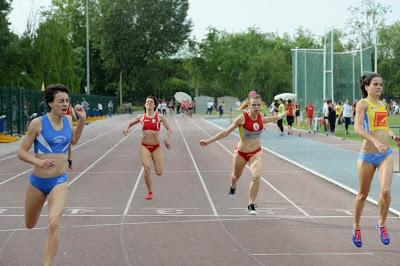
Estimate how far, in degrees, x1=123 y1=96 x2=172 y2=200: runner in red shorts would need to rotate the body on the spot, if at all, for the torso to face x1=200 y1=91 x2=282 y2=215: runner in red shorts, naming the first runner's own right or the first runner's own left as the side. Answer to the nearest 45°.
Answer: approximately 45° to the first runner's own left

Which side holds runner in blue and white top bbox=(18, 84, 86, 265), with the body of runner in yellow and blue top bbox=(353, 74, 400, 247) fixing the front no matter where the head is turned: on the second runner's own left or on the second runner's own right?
on the second runner's own right

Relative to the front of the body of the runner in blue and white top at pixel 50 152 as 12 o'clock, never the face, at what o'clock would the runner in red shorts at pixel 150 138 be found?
The runner in red shorts is roughly at 8 o'clock from the runner in blue and white top.

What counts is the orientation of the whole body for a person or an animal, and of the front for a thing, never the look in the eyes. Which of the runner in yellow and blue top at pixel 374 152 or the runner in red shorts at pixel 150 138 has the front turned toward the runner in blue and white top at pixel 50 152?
the runner in red shorts

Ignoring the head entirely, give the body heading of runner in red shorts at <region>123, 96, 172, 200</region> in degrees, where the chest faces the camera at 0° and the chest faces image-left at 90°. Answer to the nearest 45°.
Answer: approximately 0°

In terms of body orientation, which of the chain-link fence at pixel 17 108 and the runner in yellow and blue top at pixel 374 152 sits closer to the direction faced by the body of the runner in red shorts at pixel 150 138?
the runner in yellow and blue top

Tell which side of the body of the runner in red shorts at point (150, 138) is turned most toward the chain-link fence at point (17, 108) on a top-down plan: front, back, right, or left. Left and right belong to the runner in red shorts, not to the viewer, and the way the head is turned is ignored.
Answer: back

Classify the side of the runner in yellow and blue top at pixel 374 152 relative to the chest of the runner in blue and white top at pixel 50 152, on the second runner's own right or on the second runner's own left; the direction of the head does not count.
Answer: on the second runner's own left

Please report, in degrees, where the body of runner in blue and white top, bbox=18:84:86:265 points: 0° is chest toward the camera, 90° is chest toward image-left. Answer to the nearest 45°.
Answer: approximately 315°

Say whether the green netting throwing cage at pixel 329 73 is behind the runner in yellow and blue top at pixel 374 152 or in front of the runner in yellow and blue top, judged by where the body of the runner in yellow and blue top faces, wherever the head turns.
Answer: behind

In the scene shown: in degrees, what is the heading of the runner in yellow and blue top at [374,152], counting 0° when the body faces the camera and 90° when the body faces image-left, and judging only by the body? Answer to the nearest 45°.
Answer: approximately 315°

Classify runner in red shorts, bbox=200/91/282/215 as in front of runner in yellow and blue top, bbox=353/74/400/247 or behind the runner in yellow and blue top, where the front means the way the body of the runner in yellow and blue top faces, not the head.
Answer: behind

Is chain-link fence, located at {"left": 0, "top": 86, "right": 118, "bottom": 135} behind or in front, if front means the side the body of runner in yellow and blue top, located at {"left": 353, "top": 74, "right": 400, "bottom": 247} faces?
behind

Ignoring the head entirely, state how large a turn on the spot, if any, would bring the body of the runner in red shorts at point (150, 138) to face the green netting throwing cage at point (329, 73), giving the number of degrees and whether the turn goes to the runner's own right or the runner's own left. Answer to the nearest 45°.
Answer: approximately 180°
